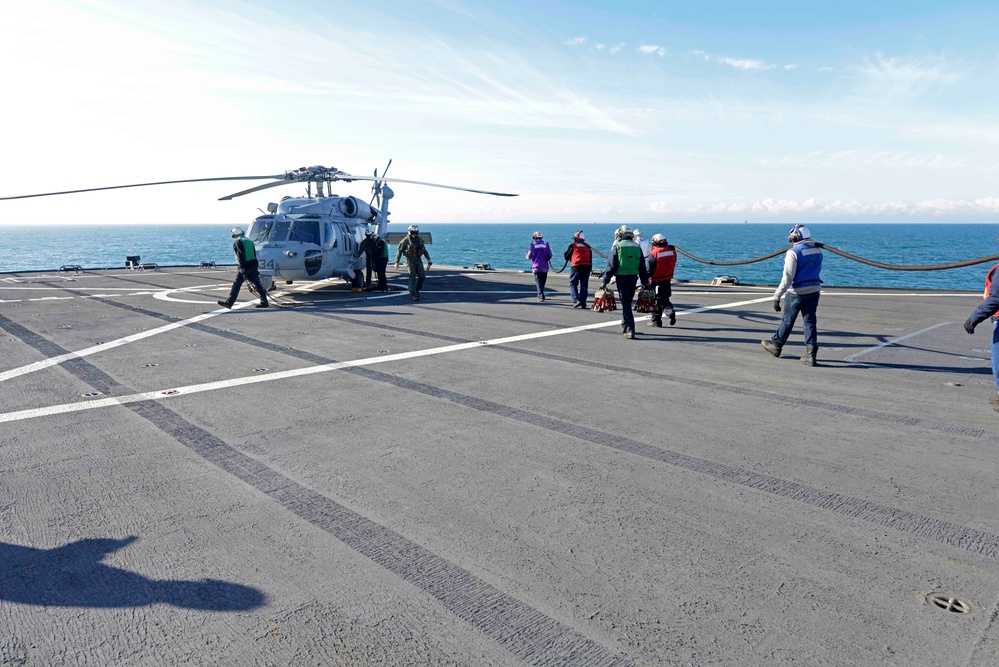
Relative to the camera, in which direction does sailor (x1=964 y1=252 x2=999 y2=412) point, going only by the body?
to the viewer's left

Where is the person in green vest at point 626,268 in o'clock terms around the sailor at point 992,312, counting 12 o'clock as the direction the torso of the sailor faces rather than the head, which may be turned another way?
The person in green vest is roughly at 1 o'clock from the sailor.

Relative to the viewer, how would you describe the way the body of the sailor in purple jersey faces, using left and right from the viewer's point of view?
facing away from the viewer

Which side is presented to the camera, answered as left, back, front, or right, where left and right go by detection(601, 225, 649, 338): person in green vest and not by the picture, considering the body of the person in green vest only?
back

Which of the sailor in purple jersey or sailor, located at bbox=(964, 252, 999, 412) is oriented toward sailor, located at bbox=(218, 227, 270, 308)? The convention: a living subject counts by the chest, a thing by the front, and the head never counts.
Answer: sailor, located at bbox=(964, 252, 999, 412)
